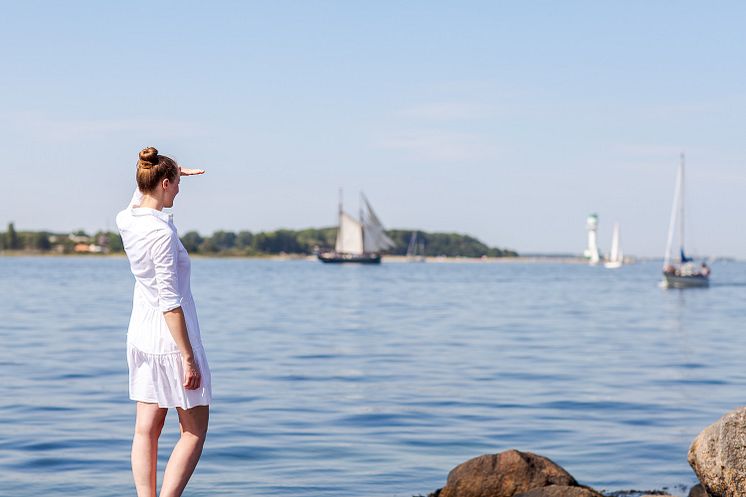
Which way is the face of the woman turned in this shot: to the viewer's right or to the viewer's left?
to the viewer's right

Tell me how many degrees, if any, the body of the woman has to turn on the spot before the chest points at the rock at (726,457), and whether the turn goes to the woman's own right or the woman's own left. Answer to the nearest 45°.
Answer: approximately 45° to the woman's own right

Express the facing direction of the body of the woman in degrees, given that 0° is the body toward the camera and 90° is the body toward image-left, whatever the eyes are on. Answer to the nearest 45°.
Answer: approximately 225°

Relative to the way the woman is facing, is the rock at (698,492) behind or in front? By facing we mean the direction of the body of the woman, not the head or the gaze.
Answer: in front
